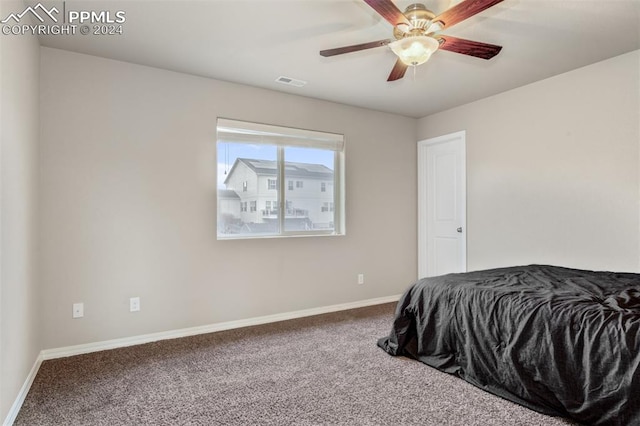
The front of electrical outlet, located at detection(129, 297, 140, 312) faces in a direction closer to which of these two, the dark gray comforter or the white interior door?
the dark gray comforter

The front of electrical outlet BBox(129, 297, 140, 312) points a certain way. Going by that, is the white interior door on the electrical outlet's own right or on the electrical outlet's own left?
on the electrical outlet's own left

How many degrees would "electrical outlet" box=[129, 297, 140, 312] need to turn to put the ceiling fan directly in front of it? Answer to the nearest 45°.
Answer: approximately 45° to its left

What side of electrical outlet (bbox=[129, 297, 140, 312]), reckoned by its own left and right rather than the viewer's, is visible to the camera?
front

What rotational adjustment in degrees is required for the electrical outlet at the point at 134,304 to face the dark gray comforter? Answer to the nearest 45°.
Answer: approximately 45° to its left

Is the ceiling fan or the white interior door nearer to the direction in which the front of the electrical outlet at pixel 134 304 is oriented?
the ceiling fan
